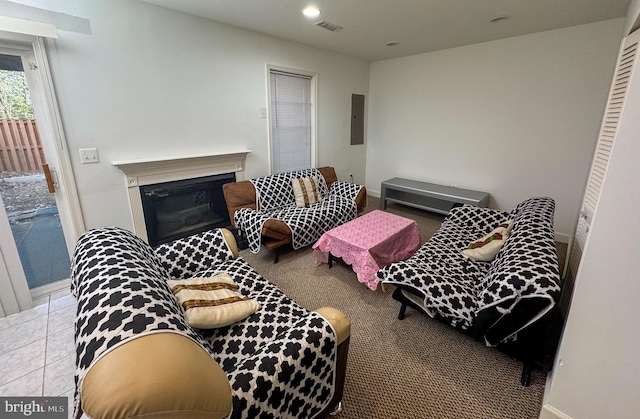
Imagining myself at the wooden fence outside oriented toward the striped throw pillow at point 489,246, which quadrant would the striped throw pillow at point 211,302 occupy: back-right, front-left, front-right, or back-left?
front-right

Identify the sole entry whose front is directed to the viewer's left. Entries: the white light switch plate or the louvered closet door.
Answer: the louvered closet door

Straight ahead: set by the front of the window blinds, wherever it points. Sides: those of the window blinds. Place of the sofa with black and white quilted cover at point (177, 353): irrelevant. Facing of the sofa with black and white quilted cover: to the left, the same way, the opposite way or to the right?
to the left

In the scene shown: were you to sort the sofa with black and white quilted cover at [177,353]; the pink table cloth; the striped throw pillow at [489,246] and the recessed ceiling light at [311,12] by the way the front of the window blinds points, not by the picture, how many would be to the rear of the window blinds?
0

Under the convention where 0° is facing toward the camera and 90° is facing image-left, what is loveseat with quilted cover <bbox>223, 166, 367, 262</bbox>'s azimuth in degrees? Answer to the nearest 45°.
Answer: approximately 315°

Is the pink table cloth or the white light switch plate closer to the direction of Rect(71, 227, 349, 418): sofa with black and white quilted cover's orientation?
the pink table cloth

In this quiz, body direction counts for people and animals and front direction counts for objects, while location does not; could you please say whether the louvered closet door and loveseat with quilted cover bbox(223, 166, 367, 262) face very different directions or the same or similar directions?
very different directions

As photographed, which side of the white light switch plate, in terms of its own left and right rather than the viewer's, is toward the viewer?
front

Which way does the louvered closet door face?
to the viewer's left

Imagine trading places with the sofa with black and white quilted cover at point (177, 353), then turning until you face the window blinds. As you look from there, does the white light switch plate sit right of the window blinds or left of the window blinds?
left

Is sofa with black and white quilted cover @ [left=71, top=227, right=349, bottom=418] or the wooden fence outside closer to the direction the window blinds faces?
the sofa with black and white quilted cover

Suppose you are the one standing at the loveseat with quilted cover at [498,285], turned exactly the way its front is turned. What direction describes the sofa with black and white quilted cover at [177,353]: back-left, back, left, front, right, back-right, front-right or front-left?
left

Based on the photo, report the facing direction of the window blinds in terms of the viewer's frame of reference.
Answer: facing the viewer and to the right of the viewer

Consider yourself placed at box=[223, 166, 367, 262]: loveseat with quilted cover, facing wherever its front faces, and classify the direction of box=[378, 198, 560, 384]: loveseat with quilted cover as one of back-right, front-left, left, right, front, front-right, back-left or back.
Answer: front

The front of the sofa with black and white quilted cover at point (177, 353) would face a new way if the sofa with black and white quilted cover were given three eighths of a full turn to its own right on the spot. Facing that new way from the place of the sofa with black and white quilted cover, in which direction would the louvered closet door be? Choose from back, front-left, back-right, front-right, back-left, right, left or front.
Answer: left
